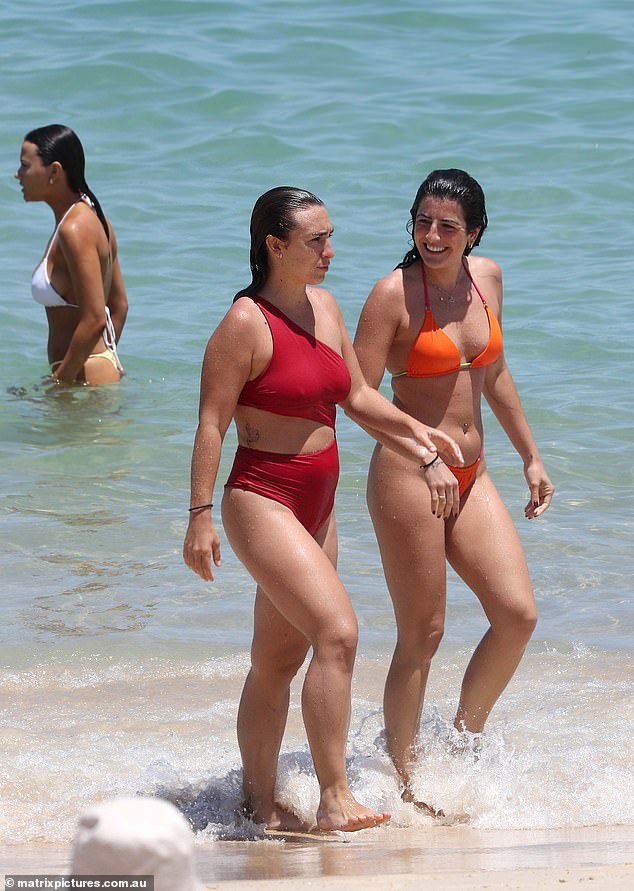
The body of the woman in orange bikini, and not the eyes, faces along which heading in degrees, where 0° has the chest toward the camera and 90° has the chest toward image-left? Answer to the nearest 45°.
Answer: approximately 315°

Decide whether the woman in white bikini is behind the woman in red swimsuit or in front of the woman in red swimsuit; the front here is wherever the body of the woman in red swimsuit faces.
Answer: behind

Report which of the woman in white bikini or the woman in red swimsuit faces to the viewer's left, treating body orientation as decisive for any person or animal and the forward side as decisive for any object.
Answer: the woman in white bikini

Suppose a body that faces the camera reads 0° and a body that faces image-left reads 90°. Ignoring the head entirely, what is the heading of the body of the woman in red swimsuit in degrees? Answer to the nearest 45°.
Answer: approximately 315°

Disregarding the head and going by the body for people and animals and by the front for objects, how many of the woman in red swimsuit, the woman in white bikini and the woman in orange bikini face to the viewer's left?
1

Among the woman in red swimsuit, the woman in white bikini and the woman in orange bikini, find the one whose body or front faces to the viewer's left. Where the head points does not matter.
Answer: the woman in white bikini

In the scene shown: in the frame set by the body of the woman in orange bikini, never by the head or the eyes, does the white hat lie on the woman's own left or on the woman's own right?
on the woman's own right

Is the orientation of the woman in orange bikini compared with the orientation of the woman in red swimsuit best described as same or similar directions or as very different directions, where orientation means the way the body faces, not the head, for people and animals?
same or similar directions

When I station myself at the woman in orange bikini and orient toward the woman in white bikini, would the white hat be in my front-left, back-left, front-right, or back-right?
back-left

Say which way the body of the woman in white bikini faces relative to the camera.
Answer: to the viewer's left

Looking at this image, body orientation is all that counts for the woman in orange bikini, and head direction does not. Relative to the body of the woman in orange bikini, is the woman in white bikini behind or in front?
behind

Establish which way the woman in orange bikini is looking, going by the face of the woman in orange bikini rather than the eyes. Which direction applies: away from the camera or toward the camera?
toward the camera

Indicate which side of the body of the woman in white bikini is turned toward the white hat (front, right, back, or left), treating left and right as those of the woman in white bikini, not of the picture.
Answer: left
